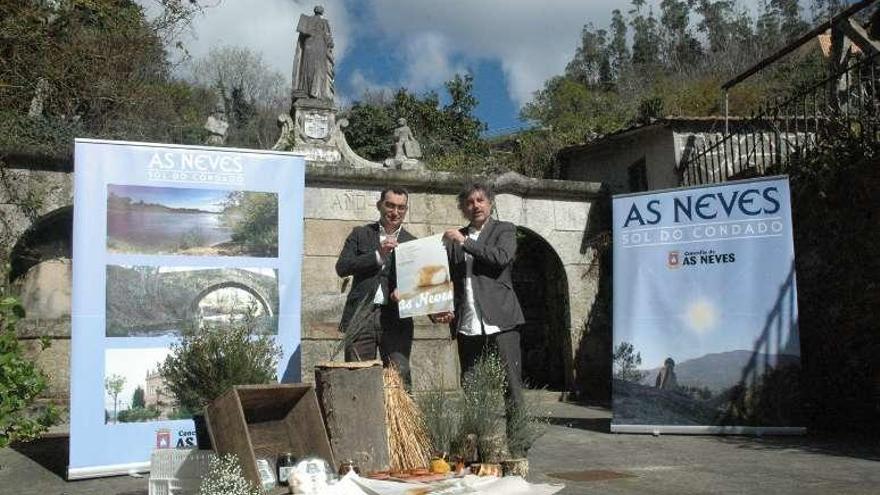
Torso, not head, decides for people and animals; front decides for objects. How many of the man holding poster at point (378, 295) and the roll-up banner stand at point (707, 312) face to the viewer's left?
0

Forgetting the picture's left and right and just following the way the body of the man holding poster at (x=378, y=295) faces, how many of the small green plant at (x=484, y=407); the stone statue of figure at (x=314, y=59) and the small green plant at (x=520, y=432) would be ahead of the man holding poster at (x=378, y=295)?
2

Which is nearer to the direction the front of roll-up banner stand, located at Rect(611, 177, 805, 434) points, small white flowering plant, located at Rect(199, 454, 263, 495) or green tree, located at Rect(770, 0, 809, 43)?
the small white flowering plant

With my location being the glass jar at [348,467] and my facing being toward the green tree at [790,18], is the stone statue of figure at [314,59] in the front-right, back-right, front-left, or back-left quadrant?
front-left

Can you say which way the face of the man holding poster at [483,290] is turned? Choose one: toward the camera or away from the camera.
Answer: toward the camera

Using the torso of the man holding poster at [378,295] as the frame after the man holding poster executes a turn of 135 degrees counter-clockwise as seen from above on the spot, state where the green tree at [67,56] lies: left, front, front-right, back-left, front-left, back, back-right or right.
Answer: front-left

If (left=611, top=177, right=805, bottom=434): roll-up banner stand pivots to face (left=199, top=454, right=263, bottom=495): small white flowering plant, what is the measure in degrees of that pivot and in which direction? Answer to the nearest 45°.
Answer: approximately 45° to its right

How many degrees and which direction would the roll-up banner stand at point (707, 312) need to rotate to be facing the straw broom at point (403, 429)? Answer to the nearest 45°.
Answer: approximately 45° to its right

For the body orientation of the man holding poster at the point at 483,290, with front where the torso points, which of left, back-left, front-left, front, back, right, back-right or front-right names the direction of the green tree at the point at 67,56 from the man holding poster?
right

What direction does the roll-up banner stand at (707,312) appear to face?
toward the camera

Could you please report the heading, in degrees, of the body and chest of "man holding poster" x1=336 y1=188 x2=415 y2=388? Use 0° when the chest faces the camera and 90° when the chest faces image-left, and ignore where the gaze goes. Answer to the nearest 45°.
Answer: approximately 315°
